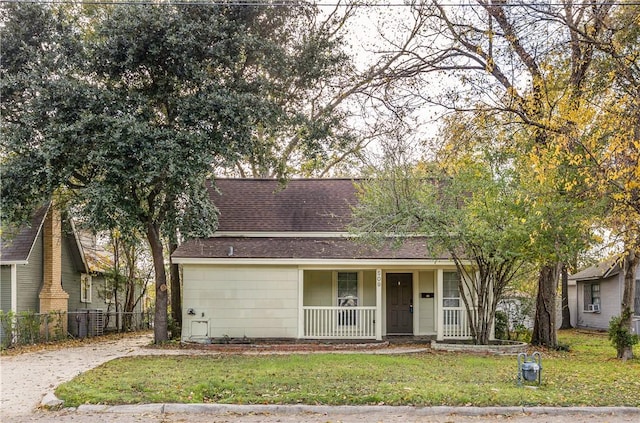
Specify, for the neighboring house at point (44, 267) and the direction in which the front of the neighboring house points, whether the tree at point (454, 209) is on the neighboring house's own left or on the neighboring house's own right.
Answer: on the neighboring house's own left

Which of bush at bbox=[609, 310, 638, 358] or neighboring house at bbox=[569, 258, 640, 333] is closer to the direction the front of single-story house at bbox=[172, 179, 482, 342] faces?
the bush

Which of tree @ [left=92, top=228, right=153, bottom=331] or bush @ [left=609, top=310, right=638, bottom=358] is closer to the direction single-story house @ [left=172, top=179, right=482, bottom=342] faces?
the bush

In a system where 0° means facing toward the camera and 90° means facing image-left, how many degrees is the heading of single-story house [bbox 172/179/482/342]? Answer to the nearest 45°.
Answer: approximately 0°

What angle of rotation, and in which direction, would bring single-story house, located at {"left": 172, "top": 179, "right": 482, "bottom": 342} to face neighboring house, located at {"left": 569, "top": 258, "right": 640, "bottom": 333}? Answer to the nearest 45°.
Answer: approximately 135° to its left

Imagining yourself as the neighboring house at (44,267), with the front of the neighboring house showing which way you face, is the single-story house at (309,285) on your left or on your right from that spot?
on your left

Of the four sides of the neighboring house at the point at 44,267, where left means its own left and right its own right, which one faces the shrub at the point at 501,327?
left
